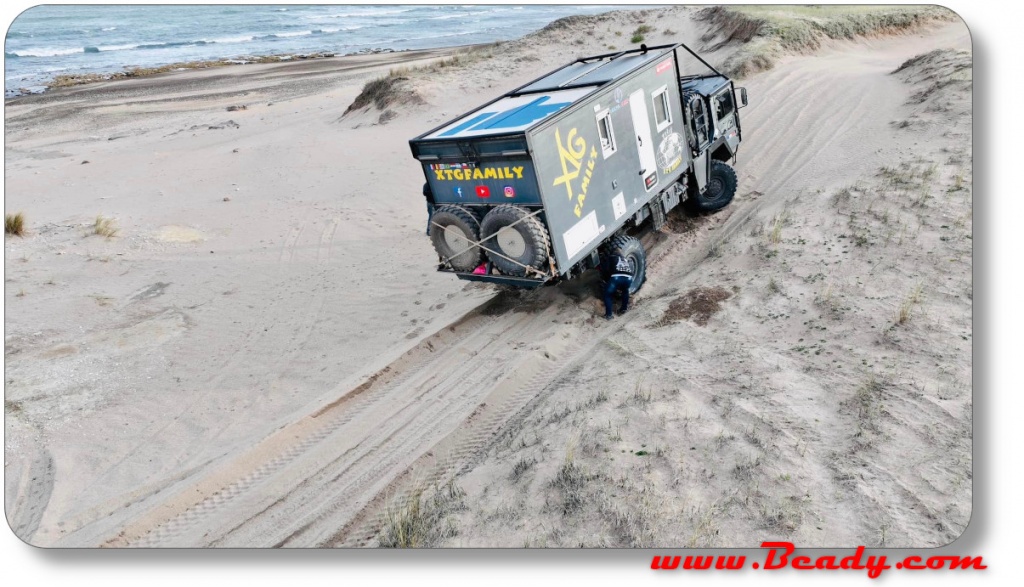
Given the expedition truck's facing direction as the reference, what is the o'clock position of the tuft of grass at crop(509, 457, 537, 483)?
The tuft of grass is roughly at 5 o'clock from the expedition truck.

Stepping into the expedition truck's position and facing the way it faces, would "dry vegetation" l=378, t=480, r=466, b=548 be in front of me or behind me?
behind

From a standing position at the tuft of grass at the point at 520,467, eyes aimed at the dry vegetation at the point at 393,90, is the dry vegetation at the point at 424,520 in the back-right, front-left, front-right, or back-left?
back-left

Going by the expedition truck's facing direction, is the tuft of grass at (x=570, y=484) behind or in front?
behind

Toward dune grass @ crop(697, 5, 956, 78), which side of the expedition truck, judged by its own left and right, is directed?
front

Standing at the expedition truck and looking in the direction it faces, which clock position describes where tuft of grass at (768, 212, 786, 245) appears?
The tuft of grass is roughly at 1 o'clock from the expedition truck.

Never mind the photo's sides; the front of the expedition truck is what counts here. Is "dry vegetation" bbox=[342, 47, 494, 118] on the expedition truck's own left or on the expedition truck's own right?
on the expedition truck's own left

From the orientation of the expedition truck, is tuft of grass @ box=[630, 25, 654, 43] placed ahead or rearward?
ahead

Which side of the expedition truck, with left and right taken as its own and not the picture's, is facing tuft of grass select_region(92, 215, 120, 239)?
left

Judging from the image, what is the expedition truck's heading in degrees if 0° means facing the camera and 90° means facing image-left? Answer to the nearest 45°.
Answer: approximately 225°
